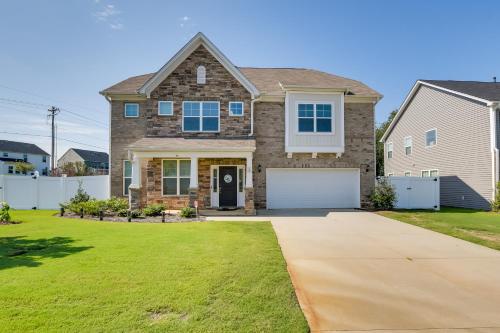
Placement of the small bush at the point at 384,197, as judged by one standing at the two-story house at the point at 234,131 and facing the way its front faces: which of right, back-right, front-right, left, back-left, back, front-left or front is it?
left

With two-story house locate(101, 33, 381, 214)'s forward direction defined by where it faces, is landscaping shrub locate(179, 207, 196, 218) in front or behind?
in front

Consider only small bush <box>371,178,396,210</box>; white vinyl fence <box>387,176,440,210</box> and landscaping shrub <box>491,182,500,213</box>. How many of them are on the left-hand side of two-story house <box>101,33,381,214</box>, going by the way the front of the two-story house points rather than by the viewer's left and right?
3

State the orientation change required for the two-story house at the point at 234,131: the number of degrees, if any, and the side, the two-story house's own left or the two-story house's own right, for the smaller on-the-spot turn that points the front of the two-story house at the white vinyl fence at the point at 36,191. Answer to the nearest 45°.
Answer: approximately 90° to the two-story house's own right

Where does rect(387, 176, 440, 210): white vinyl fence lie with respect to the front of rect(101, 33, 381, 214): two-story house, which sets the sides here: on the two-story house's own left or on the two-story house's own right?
on the two-story house's own left

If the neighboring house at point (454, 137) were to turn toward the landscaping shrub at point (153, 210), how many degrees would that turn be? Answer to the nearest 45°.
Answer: approximately 90° to its right

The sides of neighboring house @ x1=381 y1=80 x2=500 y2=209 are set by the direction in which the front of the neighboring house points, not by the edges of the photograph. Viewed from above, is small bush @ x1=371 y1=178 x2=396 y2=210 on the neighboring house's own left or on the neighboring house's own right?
on the neighboring house's own right

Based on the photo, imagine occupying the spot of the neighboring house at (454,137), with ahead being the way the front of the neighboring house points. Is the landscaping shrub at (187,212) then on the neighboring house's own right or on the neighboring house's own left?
on the neighboring house's own right

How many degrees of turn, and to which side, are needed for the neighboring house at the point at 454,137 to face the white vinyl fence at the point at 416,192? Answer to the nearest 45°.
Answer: approximately 90° to its right

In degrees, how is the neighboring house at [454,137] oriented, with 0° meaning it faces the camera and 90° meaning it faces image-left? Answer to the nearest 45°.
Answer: approximately 315°

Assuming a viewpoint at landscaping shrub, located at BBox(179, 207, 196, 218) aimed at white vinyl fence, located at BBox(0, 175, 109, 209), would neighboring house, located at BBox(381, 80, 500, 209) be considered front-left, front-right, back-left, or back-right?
back-right

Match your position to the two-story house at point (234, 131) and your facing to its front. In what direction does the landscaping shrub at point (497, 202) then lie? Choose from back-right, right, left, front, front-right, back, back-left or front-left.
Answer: left
